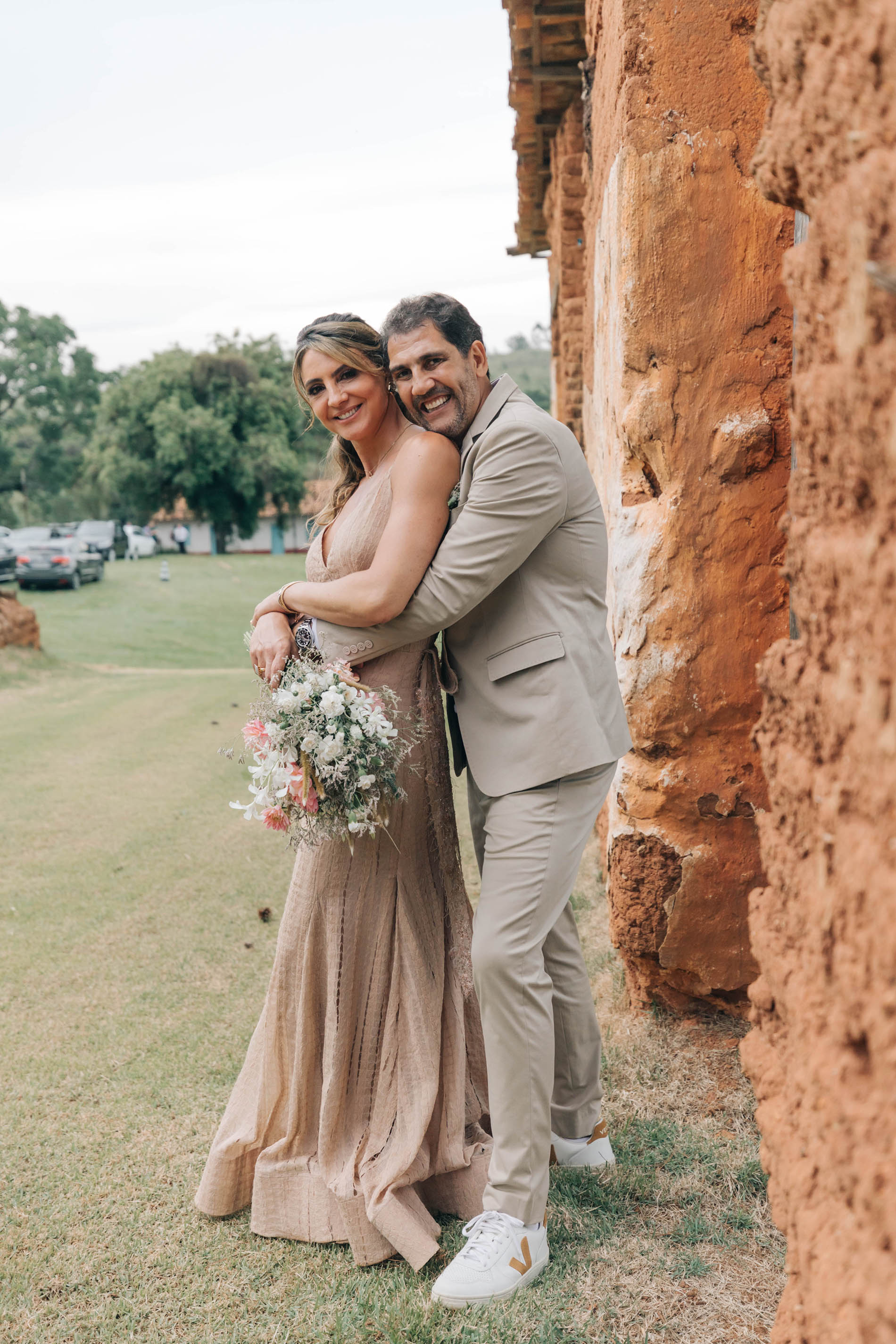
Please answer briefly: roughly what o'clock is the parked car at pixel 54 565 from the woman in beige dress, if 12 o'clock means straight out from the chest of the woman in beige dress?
The parked car is roughly at 4 o'clock from the woman in beige dress.

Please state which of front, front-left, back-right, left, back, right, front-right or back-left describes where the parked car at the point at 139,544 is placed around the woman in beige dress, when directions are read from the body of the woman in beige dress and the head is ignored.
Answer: back-right

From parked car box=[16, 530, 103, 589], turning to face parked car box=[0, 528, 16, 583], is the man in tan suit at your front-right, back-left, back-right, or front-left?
back-left

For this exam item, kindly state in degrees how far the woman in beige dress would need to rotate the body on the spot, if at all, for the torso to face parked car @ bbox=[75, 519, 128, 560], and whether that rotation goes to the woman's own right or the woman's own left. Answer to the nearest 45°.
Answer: approximately 135° to the woman's own right

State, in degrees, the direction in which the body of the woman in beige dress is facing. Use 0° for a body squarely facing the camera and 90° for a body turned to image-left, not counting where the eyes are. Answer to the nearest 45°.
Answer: approximately 45°

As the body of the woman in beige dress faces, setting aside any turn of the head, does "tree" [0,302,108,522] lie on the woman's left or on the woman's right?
on the woman's right
